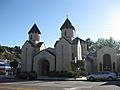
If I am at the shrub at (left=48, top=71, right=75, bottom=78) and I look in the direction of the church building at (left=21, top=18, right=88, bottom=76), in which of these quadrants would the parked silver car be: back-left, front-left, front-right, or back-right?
back-right

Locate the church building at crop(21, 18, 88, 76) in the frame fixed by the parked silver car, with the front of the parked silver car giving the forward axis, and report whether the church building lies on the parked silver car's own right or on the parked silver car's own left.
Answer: on the parked silver car's own right

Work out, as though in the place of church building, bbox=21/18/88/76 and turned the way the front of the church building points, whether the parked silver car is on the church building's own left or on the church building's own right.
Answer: on the church building's own left

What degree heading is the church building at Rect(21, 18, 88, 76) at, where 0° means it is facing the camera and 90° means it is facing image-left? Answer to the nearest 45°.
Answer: approximately 45°

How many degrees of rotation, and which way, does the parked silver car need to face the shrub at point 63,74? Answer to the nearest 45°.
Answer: approximately 45° to its right

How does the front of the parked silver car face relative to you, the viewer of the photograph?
facing to the left of the viewer
